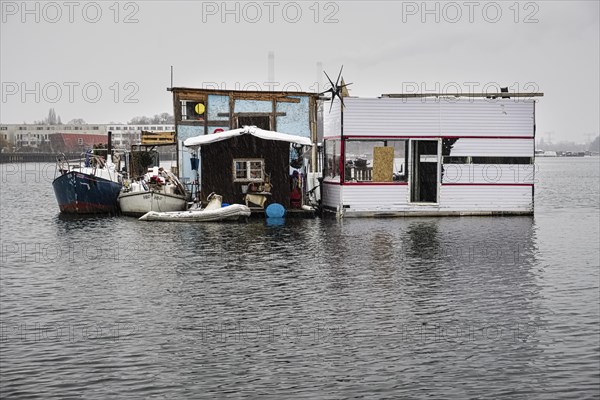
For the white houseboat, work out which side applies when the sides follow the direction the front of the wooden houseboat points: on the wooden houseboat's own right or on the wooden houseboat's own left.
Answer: on the wooden houseboat's own left

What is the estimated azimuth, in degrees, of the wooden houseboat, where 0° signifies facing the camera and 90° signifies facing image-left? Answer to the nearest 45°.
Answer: approximately 0°
